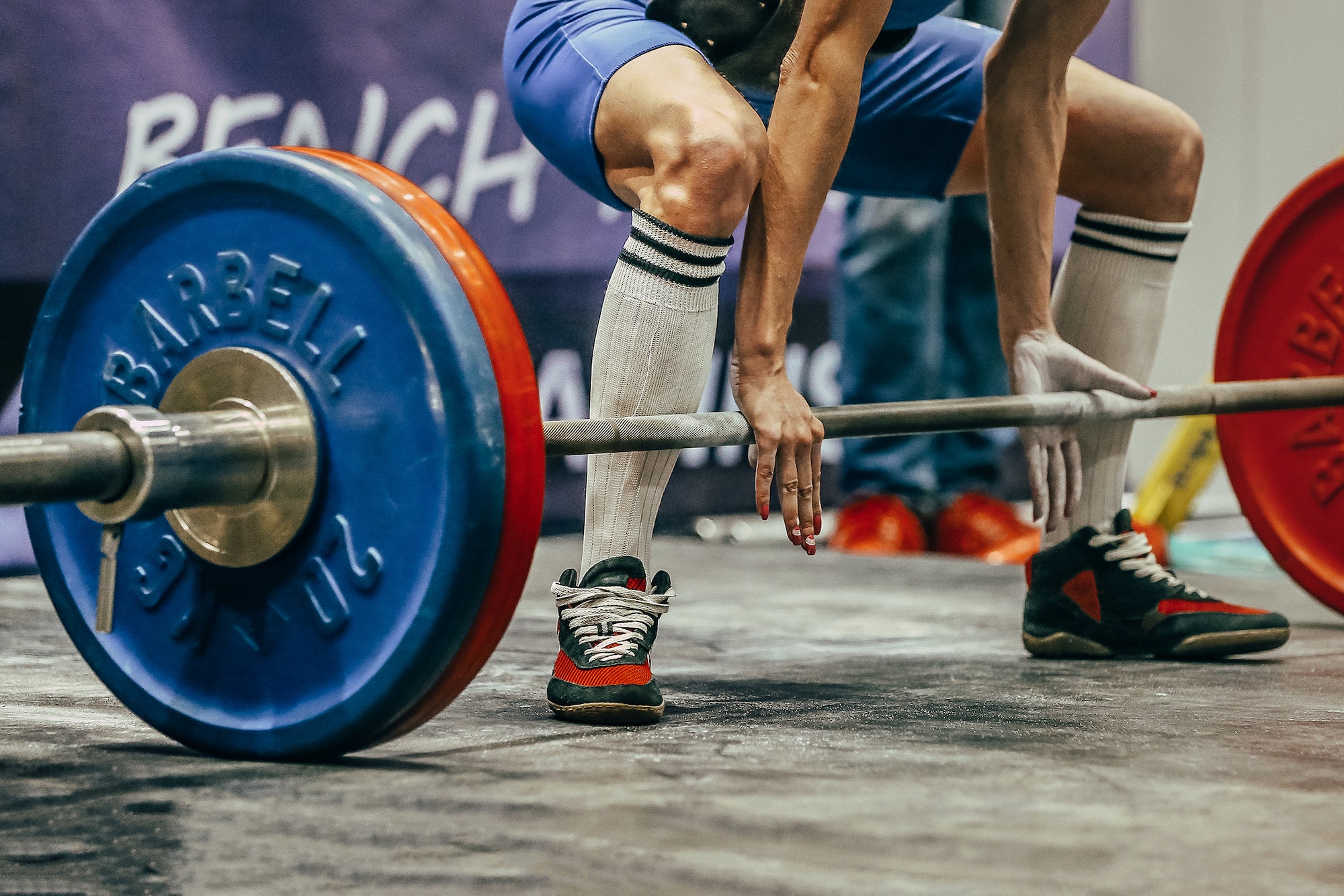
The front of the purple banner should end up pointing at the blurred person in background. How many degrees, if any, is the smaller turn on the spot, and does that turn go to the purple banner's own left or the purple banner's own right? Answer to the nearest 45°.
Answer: approximately 90° to the purple banner's own left

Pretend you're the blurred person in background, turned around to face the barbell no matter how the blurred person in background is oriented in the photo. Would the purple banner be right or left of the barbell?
right

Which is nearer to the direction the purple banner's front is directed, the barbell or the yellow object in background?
the barbell

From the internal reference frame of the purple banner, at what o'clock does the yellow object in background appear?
The yellow object in background is roughly at 9 o'clock from the purple banner.

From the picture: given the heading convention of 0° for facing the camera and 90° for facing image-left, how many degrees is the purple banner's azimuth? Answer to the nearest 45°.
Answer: approximately 0°

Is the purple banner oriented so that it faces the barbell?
yes
